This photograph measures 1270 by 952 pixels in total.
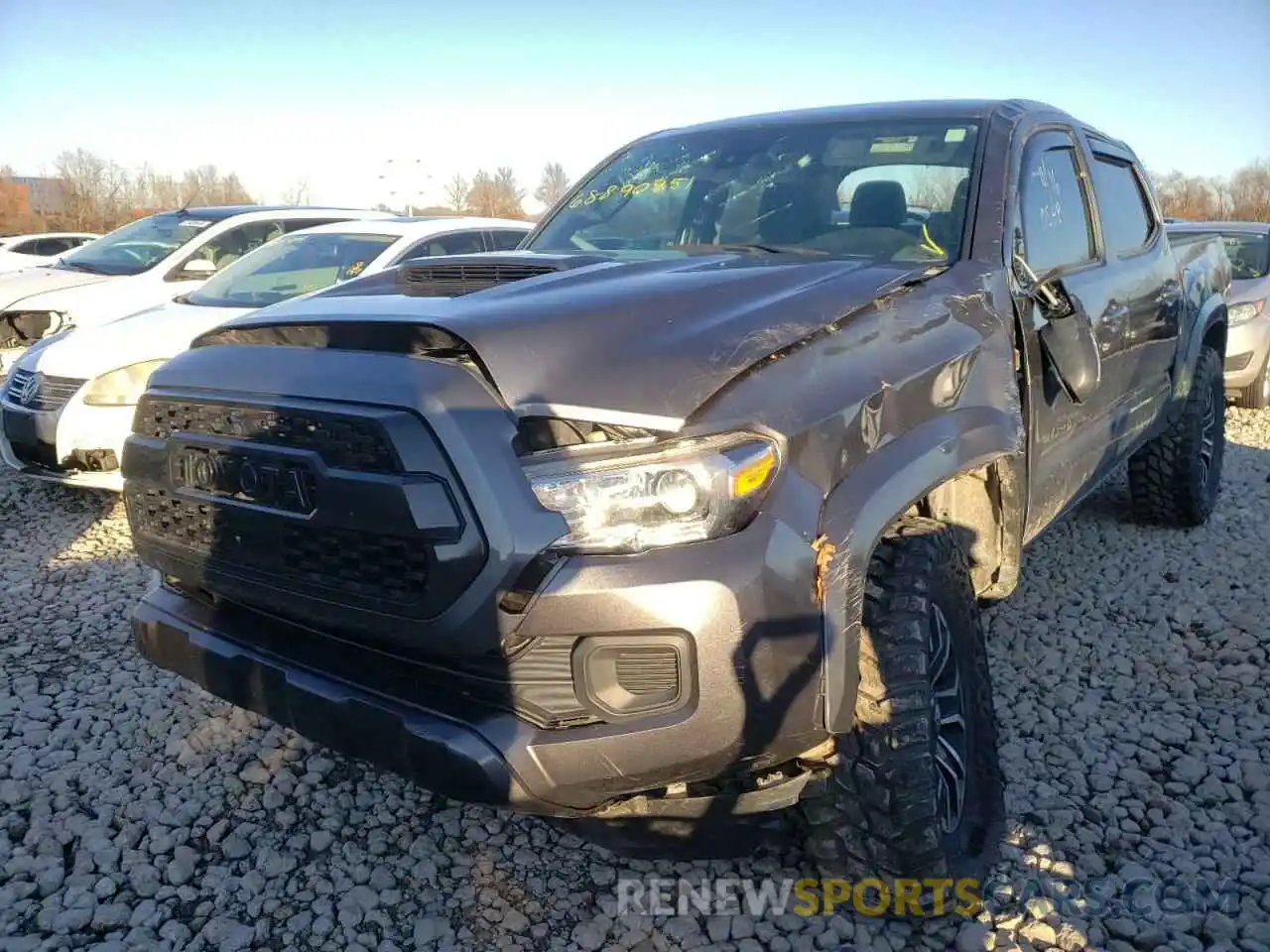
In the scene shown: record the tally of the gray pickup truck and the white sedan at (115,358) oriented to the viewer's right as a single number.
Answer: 0

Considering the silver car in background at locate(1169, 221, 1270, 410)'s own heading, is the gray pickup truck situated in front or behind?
in front

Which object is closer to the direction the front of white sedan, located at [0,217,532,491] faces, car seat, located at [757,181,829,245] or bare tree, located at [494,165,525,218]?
the car seat

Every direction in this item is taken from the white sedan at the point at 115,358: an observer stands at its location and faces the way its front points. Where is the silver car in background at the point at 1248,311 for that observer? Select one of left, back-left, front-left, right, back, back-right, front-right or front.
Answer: back-left

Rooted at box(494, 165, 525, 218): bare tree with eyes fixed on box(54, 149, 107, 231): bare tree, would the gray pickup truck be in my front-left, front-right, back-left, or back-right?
back-left

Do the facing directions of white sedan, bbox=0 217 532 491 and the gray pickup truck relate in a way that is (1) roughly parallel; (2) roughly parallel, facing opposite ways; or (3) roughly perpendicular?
roughly parallel

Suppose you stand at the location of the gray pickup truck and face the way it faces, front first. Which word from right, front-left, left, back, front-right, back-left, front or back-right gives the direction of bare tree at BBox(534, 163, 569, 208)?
back-right

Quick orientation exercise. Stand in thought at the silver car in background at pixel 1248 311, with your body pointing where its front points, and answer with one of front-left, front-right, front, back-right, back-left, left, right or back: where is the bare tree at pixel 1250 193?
back-right

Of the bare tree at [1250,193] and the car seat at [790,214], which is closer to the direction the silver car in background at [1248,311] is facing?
the car seat

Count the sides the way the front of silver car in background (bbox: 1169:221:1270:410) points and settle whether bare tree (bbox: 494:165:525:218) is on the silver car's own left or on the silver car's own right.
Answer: on the silver car's own right

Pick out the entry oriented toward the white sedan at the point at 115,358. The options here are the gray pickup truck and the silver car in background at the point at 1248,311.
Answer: the silver car in background

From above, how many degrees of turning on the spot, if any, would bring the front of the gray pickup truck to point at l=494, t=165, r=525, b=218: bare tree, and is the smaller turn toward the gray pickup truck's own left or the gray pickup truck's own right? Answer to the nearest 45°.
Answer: approximately 135° to the gray pickup truck's own right

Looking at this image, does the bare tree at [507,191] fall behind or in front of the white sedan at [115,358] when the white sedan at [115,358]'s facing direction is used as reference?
behind

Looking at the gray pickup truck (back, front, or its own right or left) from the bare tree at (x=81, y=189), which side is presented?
right

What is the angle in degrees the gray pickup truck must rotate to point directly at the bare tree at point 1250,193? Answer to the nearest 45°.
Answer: approximately 180°

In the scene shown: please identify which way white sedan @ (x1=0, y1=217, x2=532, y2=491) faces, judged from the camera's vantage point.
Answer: facing the viewer and to the left of the viewer
